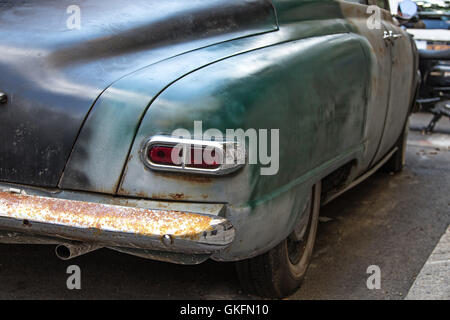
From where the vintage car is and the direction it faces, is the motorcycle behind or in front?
in front

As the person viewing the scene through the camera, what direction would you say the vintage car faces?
facing away from the viewer and to the right of the viewer
